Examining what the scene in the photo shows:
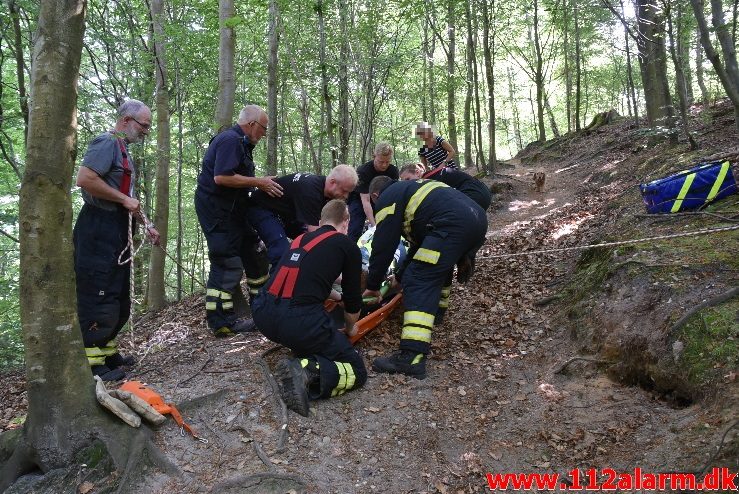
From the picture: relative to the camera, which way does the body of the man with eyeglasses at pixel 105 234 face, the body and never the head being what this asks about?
to the viewer's right

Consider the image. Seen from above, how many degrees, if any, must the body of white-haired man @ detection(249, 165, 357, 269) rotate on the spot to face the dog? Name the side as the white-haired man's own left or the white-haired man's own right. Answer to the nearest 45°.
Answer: approximately 45° to the white-haired man's own left

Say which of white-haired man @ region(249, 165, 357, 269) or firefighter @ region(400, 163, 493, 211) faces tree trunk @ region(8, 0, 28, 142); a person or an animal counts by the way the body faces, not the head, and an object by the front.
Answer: the firefighter

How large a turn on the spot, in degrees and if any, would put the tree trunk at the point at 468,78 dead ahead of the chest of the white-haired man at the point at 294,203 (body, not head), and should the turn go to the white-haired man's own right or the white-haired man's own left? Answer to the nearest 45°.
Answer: approximately 45° to the white-haired man's own left

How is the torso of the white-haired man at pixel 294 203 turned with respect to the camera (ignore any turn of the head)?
to the viewer's right

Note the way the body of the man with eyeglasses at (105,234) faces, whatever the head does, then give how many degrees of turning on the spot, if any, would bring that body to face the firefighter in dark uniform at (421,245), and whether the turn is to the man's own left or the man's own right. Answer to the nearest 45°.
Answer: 0° — they already face them

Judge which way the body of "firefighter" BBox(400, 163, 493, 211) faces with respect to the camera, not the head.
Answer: to the viewer's left

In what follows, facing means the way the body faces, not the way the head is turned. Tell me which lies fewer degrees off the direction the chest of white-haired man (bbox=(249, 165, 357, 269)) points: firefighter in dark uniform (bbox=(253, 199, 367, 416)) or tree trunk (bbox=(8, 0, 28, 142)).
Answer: the firefighter in dark uniform

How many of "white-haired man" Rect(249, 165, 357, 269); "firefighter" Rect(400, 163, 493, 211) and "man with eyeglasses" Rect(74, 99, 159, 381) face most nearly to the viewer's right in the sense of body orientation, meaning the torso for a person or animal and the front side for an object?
2

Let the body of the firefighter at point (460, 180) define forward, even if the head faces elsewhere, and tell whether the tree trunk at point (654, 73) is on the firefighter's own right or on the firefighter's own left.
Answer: on the firefighter's own right

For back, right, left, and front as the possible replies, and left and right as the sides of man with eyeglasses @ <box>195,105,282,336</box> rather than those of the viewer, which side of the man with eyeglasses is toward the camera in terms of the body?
right

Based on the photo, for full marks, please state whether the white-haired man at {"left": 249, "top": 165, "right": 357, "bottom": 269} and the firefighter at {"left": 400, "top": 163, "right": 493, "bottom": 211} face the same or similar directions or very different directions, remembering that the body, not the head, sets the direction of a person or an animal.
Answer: very different directions

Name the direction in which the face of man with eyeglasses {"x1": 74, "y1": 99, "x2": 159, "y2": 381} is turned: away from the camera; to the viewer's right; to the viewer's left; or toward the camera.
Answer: to the viewer's right

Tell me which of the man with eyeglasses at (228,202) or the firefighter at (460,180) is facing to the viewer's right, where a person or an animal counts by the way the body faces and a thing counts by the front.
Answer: the man with eyeglasses
